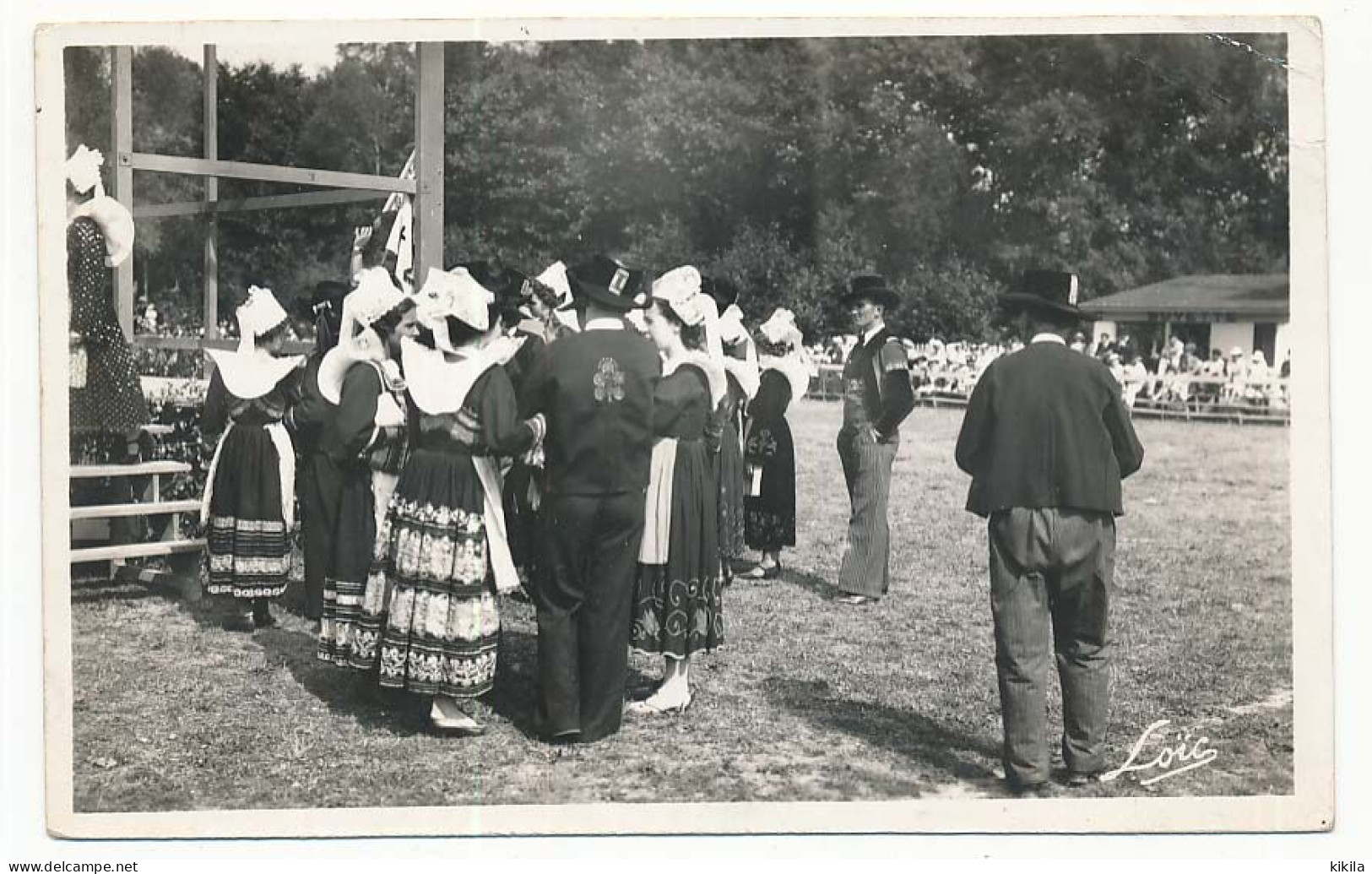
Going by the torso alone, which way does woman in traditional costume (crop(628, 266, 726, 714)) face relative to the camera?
to the viewer's left

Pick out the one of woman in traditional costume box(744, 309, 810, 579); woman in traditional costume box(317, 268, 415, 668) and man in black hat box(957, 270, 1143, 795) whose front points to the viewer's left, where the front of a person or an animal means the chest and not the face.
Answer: woman in traditional costume box(744, 309, 810, 579)

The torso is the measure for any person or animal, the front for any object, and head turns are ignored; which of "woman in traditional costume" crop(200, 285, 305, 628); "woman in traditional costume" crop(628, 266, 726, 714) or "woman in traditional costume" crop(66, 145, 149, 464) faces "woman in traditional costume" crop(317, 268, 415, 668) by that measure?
"woman in traditional costume" crop(628, 266, 726, 714)

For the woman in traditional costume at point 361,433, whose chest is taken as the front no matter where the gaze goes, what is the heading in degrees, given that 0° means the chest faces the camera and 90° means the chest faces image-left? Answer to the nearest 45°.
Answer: approximately 270°

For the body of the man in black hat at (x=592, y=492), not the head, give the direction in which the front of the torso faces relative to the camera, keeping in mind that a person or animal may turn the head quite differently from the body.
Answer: away from the camera

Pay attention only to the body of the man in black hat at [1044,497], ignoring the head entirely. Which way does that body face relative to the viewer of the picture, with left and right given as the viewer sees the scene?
facing away from the viewer

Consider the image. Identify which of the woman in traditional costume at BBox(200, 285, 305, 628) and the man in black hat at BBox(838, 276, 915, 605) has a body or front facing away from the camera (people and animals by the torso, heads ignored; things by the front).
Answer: the woman in traditional costume

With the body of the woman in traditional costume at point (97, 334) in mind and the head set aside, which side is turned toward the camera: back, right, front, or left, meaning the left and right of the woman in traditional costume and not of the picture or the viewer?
left

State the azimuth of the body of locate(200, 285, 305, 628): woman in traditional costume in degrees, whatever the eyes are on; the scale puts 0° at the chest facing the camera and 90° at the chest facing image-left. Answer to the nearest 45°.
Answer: approximately 180°

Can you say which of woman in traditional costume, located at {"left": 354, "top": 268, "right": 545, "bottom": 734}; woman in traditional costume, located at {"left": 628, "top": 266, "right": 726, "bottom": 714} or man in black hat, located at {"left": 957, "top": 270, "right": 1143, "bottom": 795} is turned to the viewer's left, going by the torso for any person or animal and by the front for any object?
woman in traditional costume, located at {"left": 628, "top": 266, "right": 726, "bottom": 714}
